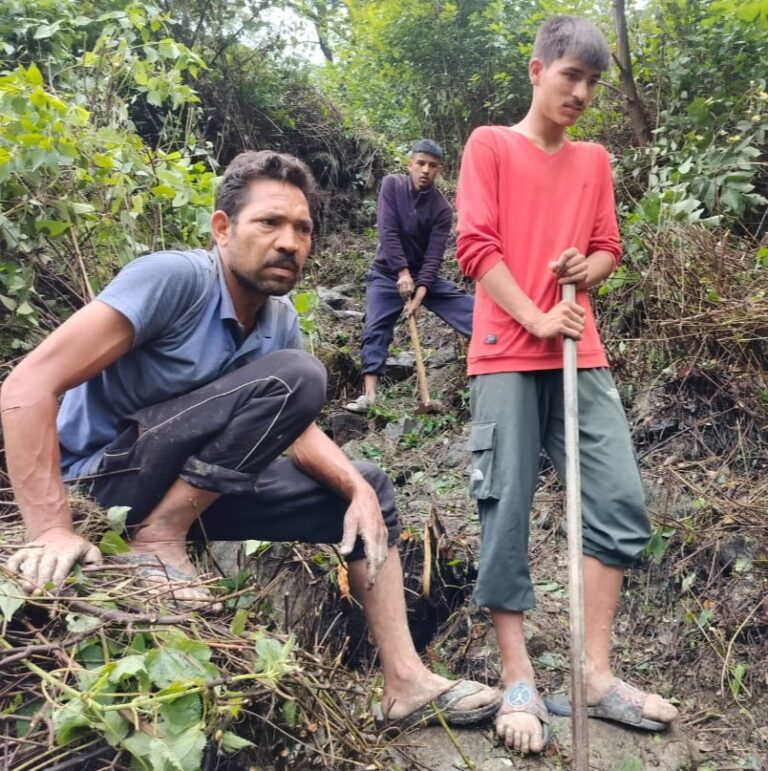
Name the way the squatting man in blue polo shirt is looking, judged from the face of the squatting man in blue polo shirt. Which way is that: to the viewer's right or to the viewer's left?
to the viewer's right

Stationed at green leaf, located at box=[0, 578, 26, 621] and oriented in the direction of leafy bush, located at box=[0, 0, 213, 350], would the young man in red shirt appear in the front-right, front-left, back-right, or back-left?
front-right

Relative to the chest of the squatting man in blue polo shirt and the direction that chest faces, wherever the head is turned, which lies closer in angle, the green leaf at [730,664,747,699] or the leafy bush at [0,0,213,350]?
the green leaf

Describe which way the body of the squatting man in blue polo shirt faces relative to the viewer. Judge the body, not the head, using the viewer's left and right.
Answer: facing the viewer and to the right of the viewer

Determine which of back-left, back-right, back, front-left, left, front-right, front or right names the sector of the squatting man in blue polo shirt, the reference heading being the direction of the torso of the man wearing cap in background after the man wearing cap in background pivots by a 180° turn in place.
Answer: back

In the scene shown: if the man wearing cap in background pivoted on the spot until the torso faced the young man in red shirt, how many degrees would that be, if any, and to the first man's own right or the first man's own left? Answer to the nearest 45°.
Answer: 0° — they already face them

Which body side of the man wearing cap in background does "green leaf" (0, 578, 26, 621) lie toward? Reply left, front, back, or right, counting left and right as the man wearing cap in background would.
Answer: front

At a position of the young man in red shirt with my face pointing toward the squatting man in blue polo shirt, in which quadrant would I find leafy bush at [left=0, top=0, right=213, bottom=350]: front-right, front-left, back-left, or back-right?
front-right

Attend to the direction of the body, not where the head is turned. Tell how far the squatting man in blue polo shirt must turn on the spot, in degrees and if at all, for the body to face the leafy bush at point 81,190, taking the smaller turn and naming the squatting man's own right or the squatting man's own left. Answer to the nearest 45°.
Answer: approximately 135° to the squatting man's own left

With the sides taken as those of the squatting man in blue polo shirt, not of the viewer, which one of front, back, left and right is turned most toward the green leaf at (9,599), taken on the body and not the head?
right

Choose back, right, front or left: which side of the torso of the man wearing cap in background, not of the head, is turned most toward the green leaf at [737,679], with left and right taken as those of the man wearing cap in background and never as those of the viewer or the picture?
front

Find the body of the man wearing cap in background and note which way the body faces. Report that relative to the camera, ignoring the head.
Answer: toward the camera

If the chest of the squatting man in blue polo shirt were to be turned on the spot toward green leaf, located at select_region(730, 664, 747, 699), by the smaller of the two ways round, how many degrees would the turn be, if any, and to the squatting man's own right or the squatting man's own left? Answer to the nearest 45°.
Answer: approximately 45° to the squatting man's own left
